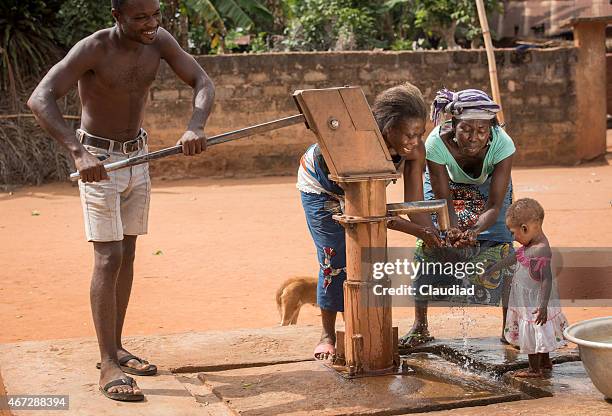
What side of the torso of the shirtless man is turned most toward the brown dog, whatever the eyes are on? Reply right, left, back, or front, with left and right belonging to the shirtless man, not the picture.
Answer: left

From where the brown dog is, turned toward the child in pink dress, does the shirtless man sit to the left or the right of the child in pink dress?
right

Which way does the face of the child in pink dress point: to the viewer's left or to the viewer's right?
to the viewer's left

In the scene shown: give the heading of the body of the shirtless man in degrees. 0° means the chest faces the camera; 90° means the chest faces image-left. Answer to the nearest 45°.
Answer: approximately 315°

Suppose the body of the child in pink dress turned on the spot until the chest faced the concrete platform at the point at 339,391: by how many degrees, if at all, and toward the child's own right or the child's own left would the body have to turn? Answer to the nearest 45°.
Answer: approximately 45° to the child's own left

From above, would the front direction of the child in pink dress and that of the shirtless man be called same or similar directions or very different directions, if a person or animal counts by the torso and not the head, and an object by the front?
very different directions

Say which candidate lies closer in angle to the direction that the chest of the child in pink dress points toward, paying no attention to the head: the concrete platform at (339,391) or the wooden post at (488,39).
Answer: the concrete platform

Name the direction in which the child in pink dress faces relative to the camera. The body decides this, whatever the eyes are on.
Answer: to the viewer's left

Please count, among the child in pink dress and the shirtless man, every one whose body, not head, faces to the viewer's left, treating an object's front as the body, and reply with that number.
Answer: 1
